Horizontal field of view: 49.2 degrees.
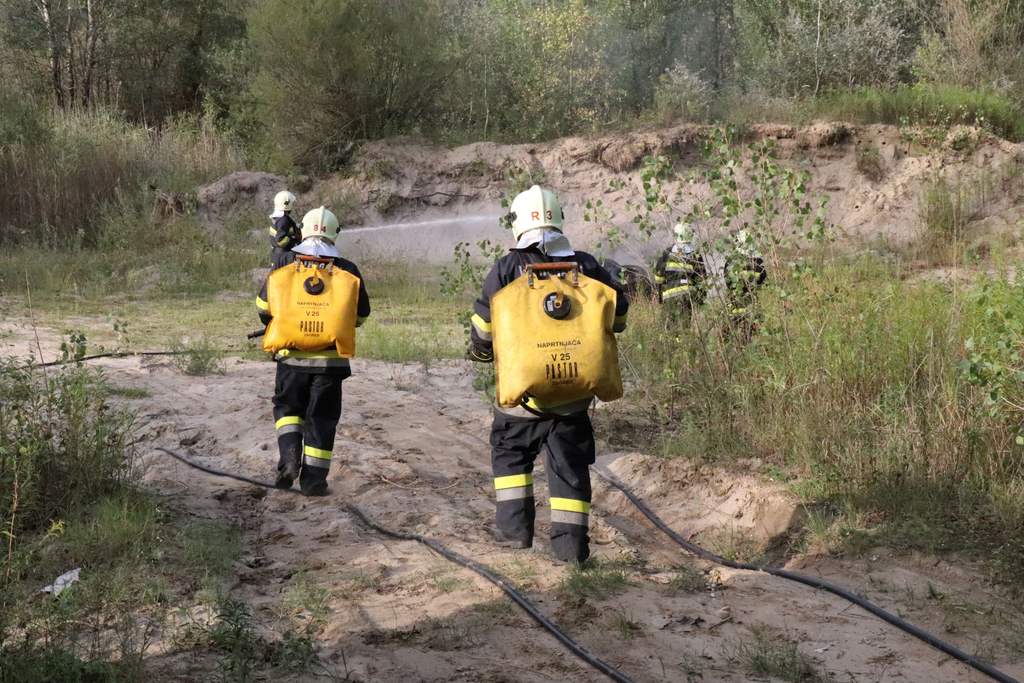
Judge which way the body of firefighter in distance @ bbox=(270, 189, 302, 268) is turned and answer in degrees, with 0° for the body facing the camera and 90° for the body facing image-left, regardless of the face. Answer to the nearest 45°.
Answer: approximately 270°

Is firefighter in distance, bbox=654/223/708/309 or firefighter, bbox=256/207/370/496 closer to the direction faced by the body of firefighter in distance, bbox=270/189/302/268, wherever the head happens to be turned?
the firefighter in distance

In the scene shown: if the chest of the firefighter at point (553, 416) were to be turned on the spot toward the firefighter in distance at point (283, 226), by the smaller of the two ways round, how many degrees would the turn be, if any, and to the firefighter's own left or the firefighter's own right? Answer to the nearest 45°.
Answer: approximately 45° to the firefighter's own left

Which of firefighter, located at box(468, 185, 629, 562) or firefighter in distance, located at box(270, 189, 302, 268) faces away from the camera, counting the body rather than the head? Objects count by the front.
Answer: the firefighter

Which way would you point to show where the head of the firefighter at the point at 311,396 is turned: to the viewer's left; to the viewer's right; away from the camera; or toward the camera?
away from the camera

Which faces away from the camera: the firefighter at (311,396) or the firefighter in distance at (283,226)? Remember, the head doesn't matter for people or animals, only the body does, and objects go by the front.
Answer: the firefighter

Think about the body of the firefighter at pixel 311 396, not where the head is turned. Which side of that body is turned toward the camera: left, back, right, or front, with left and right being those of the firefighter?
back

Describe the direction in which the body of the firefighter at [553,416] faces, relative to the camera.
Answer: away from the camera
